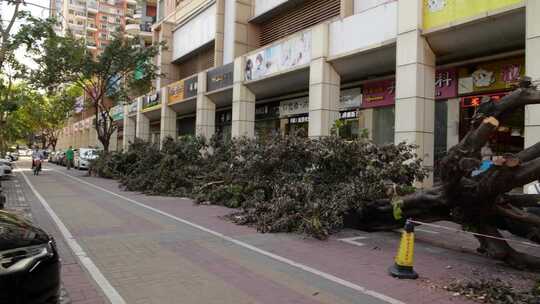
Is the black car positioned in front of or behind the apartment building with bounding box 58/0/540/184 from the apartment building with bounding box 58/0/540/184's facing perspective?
in front

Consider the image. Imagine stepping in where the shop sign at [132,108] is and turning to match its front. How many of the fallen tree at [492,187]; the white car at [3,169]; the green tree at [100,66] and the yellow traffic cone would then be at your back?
0

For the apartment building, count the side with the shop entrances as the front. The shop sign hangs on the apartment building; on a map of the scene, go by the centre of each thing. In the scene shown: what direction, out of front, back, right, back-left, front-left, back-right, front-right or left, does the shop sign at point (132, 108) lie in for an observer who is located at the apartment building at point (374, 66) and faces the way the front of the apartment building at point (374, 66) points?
right

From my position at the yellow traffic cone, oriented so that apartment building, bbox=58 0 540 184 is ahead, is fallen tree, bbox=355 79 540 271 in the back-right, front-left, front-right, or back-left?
front-right

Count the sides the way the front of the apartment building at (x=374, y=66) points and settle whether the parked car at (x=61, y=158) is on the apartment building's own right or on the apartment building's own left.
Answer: on the apartment building's own right

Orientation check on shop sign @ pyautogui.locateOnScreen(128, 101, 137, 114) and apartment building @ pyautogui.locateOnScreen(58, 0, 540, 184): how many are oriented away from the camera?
0

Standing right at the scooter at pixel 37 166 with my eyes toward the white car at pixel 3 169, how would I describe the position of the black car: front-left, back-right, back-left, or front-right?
front-left

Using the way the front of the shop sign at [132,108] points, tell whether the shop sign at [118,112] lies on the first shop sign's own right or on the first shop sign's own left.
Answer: on the first shop sign's own right

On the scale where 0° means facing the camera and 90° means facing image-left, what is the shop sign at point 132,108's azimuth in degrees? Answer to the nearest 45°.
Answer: approximately 45°

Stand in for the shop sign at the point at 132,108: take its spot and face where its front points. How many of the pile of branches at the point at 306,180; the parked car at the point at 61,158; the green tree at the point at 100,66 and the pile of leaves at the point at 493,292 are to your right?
1

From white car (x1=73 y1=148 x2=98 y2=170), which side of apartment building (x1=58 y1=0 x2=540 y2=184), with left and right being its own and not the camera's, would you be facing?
right

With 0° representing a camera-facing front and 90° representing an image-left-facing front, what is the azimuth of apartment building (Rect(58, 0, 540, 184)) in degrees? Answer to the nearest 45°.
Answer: approximately 45°
